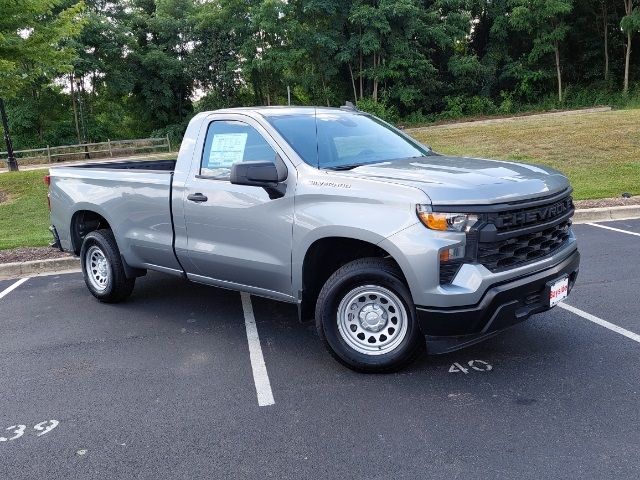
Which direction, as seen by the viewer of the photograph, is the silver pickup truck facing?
facing the viewer and to the right of the viewer

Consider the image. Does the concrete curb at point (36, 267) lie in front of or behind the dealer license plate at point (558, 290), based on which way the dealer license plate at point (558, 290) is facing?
behind

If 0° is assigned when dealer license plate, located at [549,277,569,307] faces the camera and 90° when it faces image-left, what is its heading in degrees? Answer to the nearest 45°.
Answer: approximately 315°

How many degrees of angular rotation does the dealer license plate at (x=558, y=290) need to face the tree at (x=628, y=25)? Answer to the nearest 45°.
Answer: approximately 135° to its left

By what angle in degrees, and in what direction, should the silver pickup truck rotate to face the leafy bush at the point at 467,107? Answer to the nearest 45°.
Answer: approximately 135° to its left

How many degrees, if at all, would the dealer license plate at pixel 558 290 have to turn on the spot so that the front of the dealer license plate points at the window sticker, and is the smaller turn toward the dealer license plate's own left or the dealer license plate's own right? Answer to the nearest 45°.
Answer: approximately 135° to the dealer license plate's own right

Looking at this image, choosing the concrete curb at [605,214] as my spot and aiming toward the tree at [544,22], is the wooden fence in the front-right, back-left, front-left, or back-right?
front-left

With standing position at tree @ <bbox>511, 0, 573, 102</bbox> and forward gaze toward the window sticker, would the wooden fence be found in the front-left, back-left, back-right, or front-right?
front-right

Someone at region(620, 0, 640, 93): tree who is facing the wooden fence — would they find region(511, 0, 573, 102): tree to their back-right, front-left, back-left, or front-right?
front-right

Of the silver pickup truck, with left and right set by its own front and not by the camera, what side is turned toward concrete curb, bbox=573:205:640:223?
left

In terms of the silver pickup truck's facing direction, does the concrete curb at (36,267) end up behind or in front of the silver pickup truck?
behind

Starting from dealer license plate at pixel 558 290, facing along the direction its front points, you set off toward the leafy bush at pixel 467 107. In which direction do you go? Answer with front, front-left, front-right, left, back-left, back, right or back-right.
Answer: back-left

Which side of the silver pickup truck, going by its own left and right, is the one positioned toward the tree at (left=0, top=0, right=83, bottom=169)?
back
